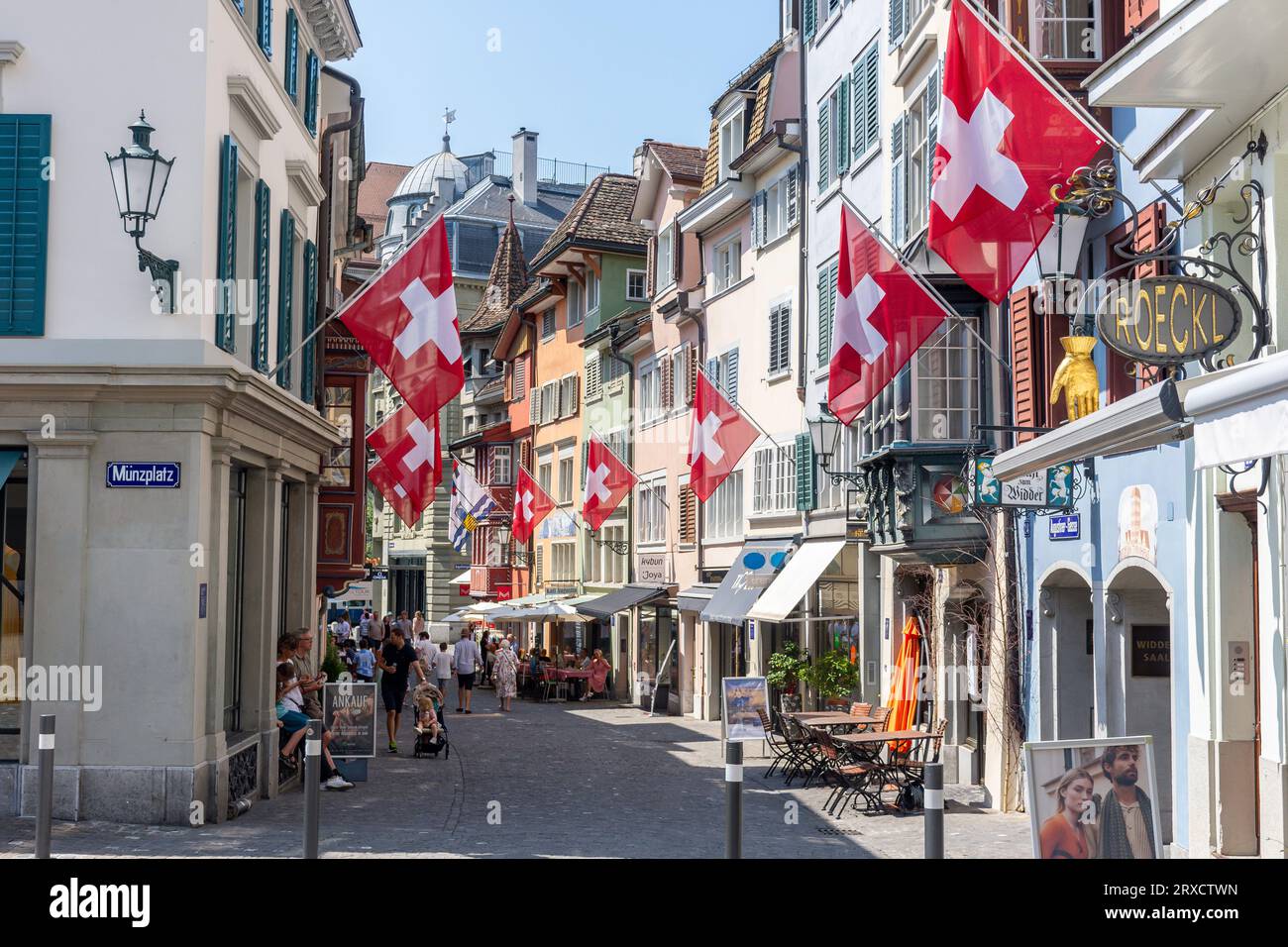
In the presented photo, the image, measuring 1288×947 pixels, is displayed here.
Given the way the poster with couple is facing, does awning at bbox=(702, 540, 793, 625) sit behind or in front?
behind

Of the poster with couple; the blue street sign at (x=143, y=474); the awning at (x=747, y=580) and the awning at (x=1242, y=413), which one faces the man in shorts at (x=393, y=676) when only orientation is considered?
the awning at (x=747, y=580)

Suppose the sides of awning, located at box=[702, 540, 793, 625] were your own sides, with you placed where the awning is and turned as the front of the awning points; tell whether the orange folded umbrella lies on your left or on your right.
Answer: on your left

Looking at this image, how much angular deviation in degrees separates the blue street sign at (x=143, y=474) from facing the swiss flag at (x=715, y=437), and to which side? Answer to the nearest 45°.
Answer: approximately 135° to its left

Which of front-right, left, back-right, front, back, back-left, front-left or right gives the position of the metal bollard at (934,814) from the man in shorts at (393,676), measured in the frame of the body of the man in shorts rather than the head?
front

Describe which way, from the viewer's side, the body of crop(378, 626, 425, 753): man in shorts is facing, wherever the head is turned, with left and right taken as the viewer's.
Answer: facing the viewer

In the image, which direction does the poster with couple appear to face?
toward the camera

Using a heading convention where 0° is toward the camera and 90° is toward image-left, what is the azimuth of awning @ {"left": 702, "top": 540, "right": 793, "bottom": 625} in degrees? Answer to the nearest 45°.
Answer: approximately 45°

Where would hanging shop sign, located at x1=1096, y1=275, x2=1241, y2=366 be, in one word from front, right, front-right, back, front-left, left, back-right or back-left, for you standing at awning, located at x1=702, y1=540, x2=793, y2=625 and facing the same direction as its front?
front-left

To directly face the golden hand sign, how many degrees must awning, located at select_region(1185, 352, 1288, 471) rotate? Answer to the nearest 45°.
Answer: approximately 135° to its right

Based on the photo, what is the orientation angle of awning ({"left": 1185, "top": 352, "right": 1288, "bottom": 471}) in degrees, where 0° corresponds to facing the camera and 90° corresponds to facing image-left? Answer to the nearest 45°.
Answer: approximately 45°

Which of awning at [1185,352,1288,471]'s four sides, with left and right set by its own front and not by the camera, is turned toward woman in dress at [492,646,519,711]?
right

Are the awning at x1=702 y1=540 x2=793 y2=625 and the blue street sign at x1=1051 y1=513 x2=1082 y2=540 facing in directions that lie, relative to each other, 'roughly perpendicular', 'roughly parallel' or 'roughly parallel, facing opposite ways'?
roughly parallel

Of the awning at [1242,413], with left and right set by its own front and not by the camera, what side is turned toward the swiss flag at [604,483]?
right

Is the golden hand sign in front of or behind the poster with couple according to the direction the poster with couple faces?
behind

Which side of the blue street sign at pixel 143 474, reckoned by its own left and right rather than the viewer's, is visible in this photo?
front
